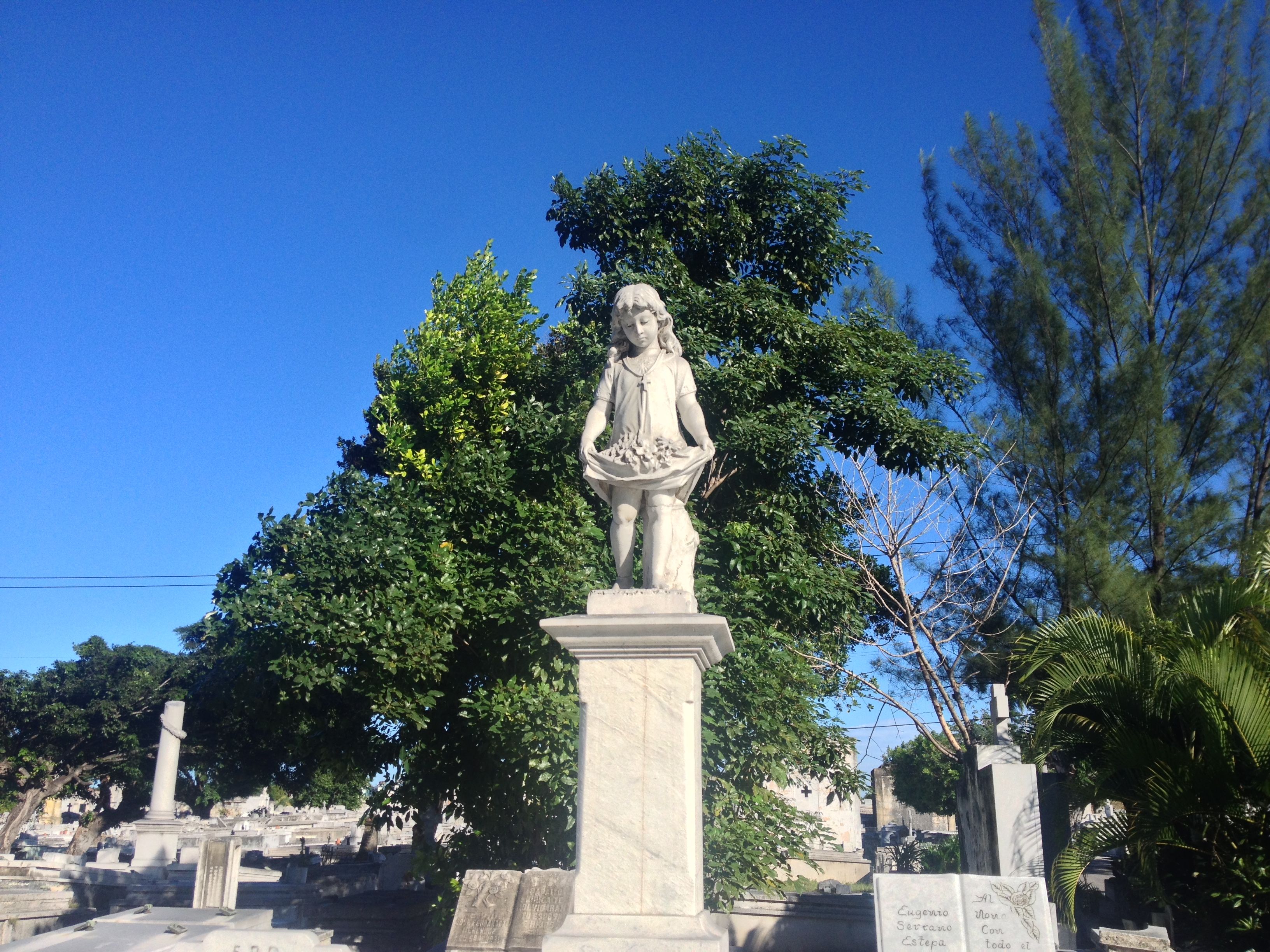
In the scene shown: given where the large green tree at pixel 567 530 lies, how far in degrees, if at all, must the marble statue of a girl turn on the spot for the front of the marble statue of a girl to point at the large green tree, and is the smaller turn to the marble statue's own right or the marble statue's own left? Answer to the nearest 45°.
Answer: approximately 180°

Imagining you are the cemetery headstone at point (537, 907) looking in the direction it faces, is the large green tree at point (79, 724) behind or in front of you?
behind

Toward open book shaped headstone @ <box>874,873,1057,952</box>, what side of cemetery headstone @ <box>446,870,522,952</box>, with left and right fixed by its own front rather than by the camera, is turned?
left

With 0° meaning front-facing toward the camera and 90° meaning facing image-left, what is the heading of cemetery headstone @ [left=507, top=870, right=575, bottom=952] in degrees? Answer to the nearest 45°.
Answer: approximately 0°

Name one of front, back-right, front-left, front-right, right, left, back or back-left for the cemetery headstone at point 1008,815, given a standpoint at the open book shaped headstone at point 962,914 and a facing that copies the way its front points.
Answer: back

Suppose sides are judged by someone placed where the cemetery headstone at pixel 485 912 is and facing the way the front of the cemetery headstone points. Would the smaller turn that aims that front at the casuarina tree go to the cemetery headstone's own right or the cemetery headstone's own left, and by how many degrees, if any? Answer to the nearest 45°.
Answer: approximately 135° to the cemetery headstone's own left

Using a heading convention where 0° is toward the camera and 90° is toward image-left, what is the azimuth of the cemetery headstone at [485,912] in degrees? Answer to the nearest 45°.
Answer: approximately 0°
